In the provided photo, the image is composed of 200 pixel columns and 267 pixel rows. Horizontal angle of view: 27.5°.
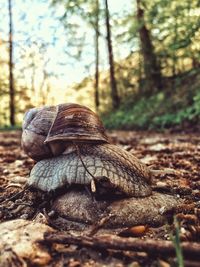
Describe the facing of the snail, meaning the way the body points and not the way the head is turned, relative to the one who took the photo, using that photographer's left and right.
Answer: facing to the right of the viewer

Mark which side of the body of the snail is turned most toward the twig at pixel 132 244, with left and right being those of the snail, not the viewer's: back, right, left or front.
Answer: right

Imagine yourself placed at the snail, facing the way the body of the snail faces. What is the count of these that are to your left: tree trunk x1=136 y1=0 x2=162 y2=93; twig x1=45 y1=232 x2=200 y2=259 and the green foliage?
2

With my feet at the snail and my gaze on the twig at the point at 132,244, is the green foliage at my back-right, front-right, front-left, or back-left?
back-left

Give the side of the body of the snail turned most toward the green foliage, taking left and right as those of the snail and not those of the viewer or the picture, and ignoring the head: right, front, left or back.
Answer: left

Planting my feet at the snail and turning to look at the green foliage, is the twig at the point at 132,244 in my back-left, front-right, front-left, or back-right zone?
back-right

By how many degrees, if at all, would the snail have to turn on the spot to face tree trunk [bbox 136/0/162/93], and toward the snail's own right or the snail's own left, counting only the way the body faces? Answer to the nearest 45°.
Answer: approximately 90° to the snail's own left
